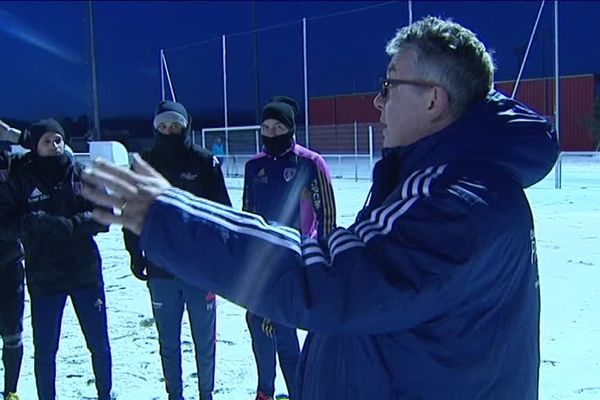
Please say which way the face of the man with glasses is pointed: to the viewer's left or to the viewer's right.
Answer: to the viewer's left

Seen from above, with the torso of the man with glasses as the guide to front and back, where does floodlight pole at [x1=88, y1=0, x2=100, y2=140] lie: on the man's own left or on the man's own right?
on the man's own right

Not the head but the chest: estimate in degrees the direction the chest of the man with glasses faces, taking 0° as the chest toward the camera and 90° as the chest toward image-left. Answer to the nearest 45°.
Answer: approximately 90°
